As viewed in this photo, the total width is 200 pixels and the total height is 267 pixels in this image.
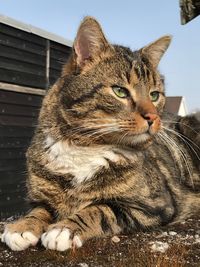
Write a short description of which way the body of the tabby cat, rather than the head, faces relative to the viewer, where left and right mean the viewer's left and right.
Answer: facing the viewer and to the left of the viewer

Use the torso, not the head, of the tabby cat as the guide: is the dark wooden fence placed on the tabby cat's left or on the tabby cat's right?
on the tabby cat's right
